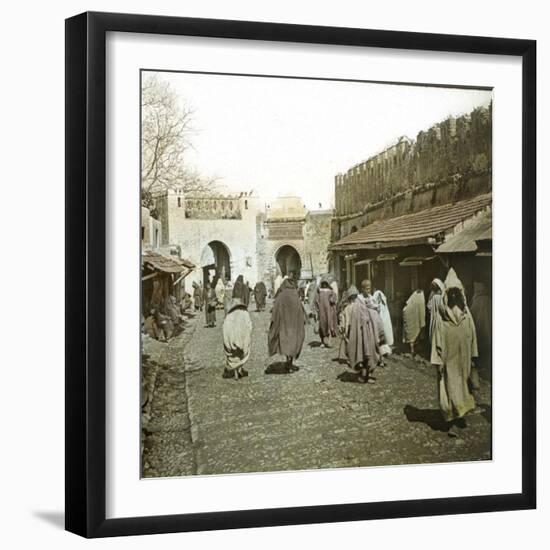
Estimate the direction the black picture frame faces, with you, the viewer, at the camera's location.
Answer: facing the viewer and to the right of the viewer
